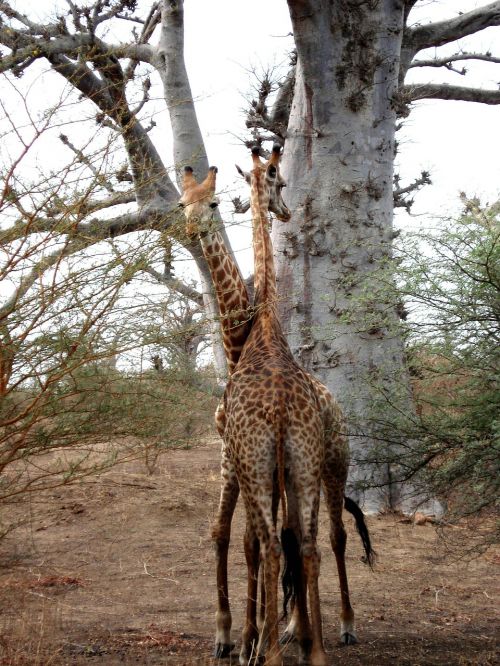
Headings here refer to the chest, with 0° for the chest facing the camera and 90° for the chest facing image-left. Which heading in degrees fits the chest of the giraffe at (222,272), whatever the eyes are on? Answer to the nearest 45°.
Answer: approximately 45°
